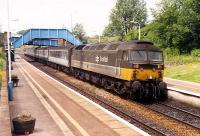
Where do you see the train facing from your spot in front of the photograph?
facing the viewer and to the right of the viewer

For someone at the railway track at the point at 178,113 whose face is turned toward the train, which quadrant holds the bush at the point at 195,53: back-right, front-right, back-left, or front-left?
front-right

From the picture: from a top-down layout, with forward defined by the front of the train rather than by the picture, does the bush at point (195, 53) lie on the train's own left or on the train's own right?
on the train's own left

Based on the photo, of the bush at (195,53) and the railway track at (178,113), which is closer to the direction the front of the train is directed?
the railway track

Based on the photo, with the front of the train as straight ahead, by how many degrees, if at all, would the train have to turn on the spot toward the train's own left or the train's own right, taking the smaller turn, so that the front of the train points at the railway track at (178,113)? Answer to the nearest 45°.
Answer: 0° — it already faces it

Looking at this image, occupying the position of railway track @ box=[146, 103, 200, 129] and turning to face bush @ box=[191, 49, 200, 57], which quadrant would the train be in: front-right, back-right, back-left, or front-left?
front-left
